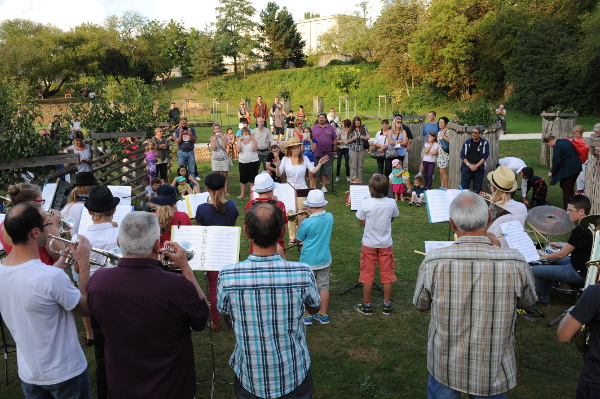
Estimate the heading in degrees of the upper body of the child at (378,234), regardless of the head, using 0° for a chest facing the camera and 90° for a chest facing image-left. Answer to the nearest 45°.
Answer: approximately 180°

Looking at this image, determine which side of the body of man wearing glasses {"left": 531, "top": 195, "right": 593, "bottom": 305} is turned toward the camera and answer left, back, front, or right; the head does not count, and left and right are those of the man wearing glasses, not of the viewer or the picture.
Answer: left

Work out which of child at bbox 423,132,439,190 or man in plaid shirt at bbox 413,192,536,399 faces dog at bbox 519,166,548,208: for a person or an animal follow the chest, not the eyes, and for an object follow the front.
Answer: the man in plaid shirt

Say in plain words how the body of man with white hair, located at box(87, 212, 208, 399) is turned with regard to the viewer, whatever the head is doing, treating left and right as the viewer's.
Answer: facing away from the viewer

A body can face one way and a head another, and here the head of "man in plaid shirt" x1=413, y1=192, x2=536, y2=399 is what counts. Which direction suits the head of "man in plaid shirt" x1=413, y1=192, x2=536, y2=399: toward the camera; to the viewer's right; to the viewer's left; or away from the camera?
away from the camera

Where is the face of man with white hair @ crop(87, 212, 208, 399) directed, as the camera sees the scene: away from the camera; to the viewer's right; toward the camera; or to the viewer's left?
away from the camera

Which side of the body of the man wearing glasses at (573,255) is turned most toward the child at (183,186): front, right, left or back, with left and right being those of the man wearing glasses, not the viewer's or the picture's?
front

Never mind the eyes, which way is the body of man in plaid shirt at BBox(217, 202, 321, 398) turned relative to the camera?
away from the camera

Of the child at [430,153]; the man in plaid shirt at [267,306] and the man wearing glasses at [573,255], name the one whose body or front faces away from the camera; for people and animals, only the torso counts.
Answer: the man in plaid shirt

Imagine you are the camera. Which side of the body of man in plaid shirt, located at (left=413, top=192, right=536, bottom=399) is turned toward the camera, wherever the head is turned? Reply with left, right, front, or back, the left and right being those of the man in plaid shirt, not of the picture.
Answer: back

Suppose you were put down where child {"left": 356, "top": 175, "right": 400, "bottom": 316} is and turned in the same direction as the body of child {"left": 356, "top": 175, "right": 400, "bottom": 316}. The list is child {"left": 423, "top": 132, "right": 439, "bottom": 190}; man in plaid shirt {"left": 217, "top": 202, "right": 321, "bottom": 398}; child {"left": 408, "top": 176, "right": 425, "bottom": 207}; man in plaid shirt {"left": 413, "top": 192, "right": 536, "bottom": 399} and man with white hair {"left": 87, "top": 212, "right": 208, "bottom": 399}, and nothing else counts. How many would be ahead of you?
2

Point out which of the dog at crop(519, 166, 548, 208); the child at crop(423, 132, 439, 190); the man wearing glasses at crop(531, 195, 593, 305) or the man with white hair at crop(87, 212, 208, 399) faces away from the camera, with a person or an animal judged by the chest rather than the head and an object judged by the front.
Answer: the man with white hair

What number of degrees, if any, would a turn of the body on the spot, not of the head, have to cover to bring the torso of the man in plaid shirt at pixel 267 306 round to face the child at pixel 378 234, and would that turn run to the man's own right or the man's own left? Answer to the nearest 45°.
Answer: approximately 45° to the man's own right

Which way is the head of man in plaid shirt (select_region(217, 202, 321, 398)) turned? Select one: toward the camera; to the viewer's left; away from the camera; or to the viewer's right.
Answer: away from the camera

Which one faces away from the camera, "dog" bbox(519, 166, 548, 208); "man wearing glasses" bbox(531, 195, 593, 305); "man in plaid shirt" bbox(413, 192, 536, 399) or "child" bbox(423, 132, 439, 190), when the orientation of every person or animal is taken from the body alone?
the man in plaid shirt

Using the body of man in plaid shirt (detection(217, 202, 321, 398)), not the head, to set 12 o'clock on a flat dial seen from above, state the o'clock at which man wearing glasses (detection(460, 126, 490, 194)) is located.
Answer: The man wearing glasses is roughly at 1 o'clock from the man in plaid shirt.

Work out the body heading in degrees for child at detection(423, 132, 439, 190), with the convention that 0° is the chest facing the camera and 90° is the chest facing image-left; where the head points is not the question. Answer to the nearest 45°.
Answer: approximately 45°

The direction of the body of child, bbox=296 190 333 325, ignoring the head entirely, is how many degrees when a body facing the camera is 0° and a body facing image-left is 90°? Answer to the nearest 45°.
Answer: approximately 135°
